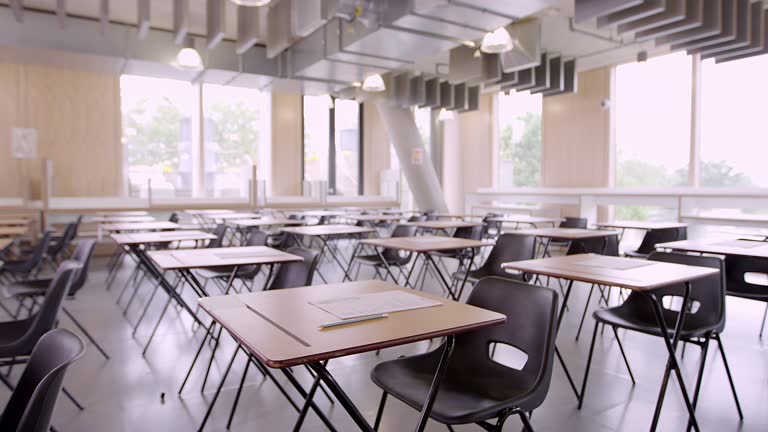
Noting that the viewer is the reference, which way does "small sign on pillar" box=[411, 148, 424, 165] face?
facing the viewer

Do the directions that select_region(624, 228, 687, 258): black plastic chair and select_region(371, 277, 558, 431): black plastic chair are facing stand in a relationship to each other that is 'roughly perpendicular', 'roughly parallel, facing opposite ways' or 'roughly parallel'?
roughly parallel

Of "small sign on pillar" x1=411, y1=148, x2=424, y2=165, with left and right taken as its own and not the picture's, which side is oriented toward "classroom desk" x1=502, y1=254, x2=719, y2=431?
front

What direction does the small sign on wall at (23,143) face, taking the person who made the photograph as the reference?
facing the viewer
